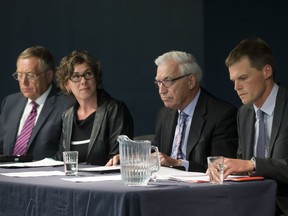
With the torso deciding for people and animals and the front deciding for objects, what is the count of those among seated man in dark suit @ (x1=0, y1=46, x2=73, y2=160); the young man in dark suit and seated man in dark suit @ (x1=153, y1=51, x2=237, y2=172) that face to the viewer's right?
0

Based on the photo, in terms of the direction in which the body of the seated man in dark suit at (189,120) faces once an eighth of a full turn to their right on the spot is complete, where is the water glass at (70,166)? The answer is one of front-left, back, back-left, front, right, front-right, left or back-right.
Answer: front-left

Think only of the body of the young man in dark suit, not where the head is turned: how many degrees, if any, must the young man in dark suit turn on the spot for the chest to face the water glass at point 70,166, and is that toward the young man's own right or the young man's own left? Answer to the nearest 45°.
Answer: approximately 45° to the young man's own right

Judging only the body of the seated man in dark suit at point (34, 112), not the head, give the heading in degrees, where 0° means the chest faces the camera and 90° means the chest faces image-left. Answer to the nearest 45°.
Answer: approximately 45°

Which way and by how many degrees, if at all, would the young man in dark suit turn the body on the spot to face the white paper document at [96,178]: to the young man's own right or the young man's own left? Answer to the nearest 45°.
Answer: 0° — they already face it

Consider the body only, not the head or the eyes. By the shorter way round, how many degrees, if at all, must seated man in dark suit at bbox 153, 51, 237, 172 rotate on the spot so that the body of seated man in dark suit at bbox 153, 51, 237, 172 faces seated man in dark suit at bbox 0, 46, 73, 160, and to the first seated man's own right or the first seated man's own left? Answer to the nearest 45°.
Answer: approximately 90° to the first seated man's own right

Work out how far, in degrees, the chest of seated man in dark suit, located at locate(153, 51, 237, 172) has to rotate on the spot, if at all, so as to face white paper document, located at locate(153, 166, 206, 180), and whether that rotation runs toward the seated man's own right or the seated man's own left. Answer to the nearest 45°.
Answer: approximately 45° to the seated man's own left

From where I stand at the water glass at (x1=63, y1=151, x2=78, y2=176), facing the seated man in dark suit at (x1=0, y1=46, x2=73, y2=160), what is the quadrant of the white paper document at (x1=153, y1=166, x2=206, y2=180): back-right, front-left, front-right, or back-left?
back-right

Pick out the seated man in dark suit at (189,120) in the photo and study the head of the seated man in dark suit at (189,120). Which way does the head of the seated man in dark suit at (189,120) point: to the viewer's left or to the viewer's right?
to the viewer's left

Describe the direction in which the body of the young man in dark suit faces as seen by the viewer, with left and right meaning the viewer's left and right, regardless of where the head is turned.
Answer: facing the viewer and to the left of the viewer

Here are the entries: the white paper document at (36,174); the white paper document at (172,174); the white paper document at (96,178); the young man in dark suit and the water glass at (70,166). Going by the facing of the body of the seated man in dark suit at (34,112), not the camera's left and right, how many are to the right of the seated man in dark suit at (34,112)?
0

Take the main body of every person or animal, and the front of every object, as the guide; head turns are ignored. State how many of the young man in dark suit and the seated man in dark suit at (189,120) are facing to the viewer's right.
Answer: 0

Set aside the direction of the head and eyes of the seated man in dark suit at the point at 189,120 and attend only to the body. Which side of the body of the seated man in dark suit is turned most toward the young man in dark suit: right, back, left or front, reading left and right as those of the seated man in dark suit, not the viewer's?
left

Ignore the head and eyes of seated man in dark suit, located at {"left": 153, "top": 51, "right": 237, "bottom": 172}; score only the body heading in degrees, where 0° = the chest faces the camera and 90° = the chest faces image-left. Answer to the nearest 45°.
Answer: approximately 45°

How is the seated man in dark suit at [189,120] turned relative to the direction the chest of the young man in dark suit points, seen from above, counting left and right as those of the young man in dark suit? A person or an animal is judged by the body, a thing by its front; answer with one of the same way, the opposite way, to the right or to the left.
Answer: the same way

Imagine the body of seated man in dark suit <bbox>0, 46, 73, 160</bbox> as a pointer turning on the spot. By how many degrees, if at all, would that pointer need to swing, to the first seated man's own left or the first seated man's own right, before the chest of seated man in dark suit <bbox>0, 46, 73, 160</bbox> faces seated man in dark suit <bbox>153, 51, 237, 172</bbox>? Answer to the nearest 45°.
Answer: approximately 90° to the first seated man's own left
